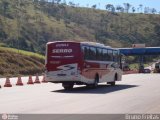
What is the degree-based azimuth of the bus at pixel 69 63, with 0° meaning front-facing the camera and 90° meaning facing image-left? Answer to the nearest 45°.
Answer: approximately 225°
